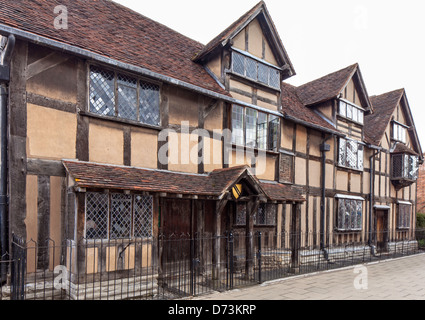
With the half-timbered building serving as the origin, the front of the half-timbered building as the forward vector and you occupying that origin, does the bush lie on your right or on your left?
on your left

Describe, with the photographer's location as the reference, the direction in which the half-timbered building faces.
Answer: facing the viewer and to the right of the viewer
